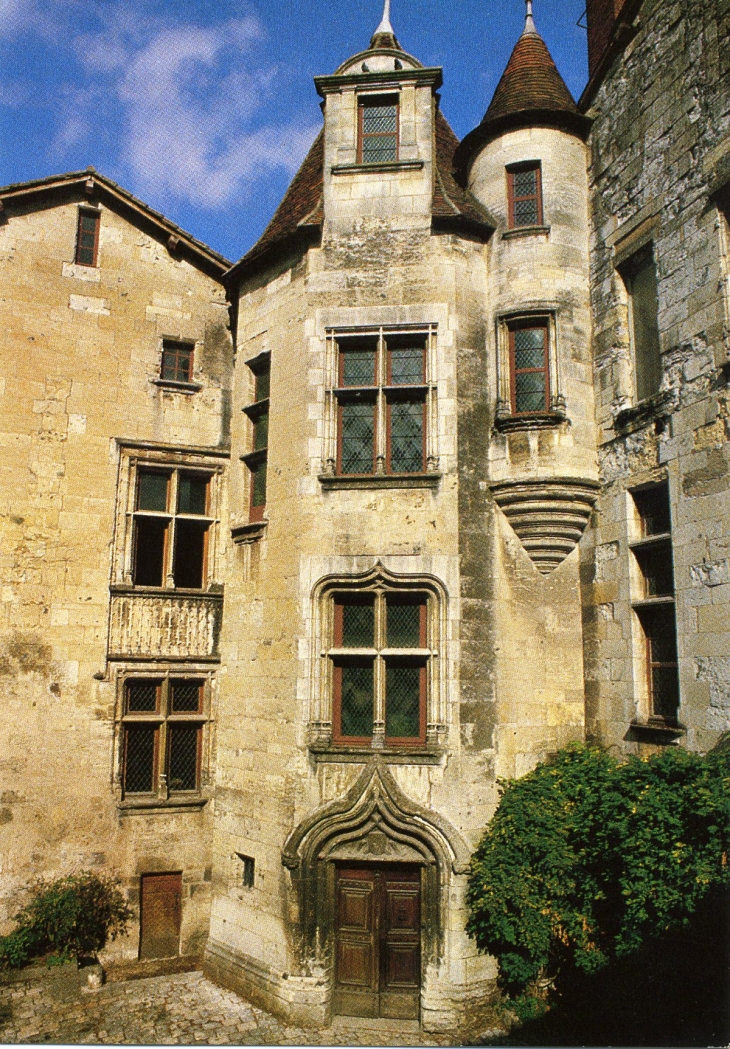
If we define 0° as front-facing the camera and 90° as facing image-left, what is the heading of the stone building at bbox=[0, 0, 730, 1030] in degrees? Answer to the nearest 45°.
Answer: approximately 0°
